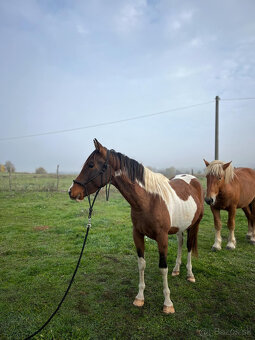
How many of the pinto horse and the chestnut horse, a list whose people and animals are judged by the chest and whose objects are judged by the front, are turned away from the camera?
0

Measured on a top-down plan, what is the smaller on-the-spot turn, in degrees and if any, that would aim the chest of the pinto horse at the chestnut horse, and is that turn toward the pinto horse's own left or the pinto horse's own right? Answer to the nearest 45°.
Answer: approximately 180°

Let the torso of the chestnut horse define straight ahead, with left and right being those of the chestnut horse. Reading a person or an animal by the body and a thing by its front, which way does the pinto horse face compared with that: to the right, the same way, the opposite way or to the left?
the same way

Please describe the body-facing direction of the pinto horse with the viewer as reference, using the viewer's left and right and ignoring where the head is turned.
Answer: facing the viewer and to the left of the viewer

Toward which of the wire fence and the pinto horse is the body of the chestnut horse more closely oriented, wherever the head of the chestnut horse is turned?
the pinto horse

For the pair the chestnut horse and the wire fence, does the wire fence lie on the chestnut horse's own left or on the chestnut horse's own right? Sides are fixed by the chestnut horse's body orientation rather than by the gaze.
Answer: on the chestnut horse's own right

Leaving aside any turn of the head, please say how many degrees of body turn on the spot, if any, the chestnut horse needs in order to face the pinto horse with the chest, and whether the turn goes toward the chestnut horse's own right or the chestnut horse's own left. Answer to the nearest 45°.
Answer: approximately 45° to the chestnut horse's own left

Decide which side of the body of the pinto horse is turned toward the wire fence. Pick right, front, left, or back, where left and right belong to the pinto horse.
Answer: right

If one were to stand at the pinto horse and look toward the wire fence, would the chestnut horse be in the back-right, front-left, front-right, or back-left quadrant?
front-right
